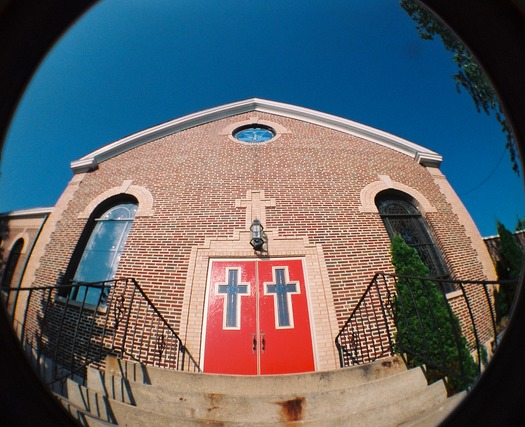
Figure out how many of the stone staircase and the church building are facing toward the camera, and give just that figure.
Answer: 2

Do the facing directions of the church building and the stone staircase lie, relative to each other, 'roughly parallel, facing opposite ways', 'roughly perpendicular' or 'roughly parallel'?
roughly parallel

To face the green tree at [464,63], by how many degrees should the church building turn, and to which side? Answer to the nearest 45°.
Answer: approximately 45° to its left

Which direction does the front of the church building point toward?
toward the camera

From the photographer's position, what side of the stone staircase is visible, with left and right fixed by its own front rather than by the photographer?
front
